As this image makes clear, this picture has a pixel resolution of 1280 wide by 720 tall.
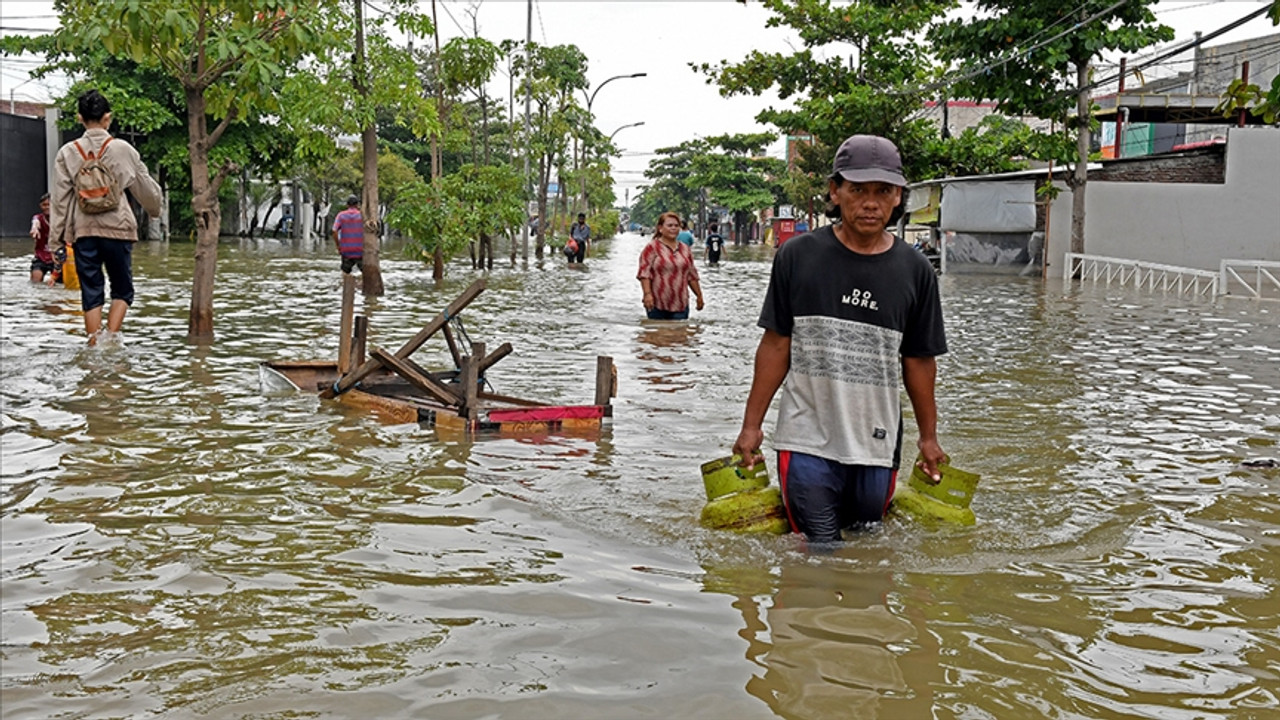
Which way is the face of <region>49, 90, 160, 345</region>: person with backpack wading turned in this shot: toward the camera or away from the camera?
away from the camera

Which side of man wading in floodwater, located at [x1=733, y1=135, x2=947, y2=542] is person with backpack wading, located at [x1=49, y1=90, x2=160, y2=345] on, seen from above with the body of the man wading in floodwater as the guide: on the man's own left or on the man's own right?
on the man's own right

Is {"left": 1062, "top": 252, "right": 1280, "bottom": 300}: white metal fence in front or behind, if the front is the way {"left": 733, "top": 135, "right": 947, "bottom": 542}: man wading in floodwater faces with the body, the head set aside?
behind

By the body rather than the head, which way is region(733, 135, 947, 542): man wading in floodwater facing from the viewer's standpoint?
toward the camera

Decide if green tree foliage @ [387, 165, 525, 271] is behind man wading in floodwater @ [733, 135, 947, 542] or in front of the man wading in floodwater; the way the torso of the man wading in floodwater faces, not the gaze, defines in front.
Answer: behind

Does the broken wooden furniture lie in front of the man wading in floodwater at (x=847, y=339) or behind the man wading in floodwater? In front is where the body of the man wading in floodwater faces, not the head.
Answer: behind

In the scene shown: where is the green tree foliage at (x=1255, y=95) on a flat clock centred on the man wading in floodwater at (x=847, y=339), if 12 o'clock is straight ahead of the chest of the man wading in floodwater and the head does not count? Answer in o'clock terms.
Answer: The green tree foliage is roughly at 7 o'clock from the man wading in floodwater.

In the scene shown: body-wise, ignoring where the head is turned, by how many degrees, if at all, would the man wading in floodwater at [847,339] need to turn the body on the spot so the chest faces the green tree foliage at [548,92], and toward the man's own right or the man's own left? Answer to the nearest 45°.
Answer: approximately 180°

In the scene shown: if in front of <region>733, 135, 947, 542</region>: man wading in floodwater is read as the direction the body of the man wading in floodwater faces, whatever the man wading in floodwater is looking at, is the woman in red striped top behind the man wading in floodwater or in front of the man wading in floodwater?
behind

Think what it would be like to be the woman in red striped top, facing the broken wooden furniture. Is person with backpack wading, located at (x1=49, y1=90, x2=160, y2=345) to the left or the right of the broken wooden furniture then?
right

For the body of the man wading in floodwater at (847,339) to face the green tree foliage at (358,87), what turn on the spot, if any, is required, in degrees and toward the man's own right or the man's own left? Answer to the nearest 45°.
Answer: approximately 135° to the man's own right

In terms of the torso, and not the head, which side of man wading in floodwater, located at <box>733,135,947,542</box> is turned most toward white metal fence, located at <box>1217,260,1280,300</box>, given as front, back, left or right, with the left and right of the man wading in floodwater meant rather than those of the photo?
back
